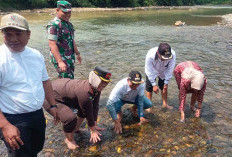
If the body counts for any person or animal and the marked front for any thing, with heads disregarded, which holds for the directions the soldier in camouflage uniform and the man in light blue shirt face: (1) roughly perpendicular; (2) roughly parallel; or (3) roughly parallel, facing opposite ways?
roughly parallel

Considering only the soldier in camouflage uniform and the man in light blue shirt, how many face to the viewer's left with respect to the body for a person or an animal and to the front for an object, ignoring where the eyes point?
0

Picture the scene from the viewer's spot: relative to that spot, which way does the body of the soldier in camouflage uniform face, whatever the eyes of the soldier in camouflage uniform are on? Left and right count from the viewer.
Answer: facing the viewer and to the right of the viewer

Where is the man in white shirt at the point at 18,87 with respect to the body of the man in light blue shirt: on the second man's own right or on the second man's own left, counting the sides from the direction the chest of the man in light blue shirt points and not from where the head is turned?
on the second man's own right

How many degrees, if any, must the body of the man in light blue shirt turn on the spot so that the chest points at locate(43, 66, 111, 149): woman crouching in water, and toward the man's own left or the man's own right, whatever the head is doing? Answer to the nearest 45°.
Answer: approximately 90° to the man's own right

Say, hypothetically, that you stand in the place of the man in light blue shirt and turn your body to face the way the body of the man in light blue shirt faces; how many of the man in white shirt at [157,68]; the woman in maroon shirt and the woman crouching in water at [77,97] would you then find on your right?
1

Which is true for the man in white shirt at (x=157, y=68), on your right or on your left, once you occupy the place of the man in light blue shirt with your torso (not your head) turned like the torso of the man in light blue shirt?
on your left

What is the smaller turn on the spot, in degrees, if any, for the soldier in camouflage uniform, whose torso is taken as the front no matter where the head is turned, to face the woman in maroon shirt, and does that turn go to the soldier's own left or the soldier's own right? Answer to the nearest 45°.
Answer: approximately 45° to the soldier's own left

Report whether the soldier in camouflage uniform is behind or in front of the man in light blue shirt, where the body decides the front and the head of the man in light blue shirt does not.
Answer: behind

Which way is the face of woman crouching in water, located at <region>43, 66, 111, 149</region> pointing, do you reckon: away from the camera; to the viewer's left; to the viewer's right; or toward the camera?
to the viewer's right
